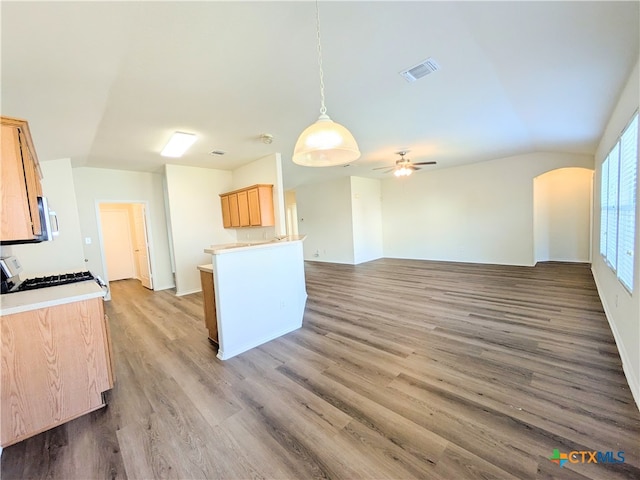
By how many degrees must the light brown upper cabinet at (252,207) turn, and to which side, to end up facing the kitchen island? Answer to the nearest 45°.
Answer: approximately 45° to its left

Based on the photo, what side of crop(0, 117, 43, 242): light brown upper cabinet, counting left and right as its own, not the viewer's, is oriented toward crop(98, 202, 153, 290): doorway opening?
left

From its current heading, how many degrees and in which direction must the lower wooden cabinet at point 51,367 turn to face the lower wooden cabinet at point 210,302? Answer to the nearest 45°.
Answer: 0° — it already faces it

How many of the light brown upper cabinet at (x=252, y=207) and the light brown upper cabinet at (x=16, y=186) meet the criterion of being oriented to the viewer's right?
1

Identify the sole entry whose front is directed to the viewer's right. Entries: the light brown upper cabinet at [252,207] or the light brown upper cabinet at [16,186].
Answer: the light brown upper cabinet at [16,186]

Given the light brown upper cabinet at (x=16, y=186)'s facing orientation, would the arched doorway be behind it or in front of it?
in front

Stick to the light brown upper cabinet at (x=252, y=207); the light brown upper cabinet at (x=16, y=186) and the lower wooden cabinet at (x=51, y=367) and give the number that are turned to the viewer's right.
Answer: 2

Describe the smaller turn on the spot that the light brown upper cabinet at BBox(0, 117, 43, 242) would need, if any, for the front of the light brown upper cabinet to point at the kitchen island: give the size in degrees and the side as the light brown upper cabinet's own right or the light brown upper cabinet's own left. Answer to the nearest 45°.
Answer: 0° — it already faces it

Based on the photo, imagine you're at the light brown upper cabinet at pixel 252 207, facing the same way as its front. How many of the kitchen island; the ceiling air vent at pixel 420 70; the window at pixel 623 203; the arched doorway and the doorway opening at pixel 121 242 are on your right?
1

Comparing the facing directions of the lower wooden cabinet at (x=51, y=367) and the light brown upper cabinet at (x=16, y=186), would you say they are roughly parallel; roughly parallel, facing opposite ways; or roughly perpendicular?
roughly parallel

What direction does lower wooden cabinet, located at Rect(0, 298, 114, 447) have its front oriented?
to the viewer's right

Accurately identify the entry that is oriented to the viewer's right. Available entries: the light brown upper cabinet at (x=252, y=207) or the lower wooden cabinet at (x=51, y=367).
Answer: the lower wooden cabinet

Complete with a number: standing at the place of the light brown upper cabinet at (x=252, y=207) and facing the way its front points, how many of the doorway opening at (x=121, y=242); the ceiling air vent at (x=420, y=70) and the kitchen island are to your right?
1

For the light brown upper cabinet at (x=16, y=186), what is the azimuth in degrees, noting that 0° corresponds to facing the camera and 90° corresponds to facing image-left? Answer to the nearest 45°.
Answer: approximately 270°

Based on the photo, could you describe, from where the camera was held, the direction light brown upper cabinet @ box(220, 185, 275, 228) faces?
facing the viewer and to the left of the viewer

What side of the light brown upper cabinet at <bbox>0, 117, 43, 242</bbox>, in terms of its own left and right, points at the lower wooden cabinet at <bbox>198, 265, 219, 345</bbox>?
front
